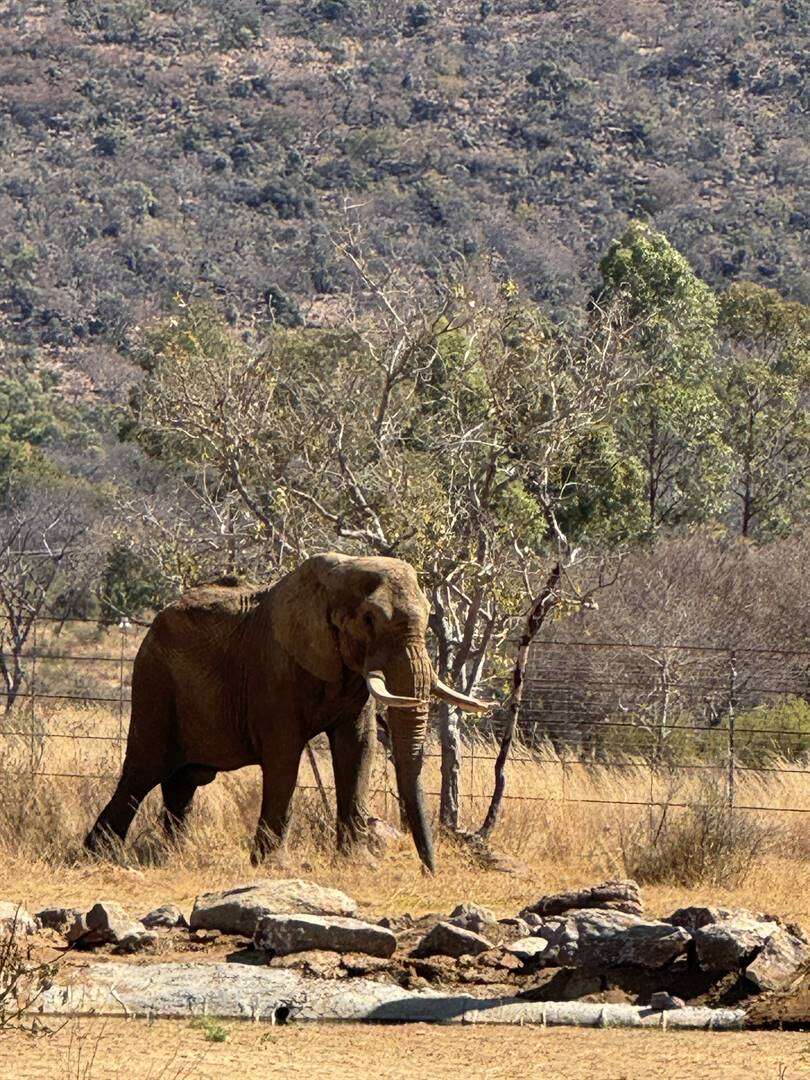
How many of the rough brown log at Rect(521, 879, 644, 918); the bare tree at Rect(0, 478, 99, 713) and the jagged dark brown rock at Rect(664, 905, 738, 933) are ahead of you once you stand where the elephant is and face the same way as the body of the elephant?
2

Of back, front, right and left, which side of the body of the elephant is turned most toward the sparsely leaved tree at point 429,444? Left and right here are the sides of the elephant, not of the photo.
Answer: left

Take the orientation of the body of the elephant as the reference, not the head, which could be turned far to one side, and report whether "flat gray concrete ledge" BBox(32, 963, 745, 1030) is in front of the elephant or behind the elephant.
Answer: in front

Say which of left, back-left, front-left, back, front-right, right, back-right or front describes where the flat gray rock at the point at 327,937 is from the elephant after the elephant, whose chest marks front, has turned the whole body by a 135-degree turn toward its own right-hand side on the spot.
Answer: left

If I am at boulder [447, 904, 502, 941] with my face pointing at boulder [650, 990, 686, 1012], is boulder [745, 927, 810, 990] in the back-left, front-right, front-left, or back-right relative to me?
front-left

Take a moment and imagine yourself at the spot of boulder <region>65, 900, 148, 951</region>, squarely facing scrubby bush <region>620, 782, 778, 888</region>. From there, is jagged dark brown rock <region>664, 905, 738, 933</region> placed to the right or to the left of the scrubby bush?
right

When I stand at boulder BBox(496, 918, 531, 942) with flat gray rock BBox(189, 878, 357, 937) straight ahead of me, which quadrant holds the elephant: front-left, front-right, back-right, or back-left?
front-right

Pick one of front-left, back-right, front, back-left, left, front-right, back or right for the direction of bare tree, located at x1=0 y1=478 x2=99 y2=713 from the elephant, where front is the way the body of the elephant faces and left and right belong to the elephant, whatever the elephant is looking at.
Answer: back-left

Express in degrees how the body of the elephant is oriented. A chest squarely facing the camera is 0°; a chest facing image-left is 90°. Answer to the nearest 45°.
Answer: approximately 315°

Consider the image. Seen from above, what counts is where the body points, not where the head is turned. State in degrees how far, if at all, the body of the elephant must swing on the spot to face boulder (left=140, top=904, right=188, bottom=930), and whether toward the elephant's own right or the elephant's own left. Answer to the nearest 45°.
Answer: approximately 45° to the elephant's own right

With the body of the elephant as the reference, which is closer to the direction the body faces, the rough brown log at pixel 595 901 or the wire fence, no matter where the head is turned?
the rough brown log
